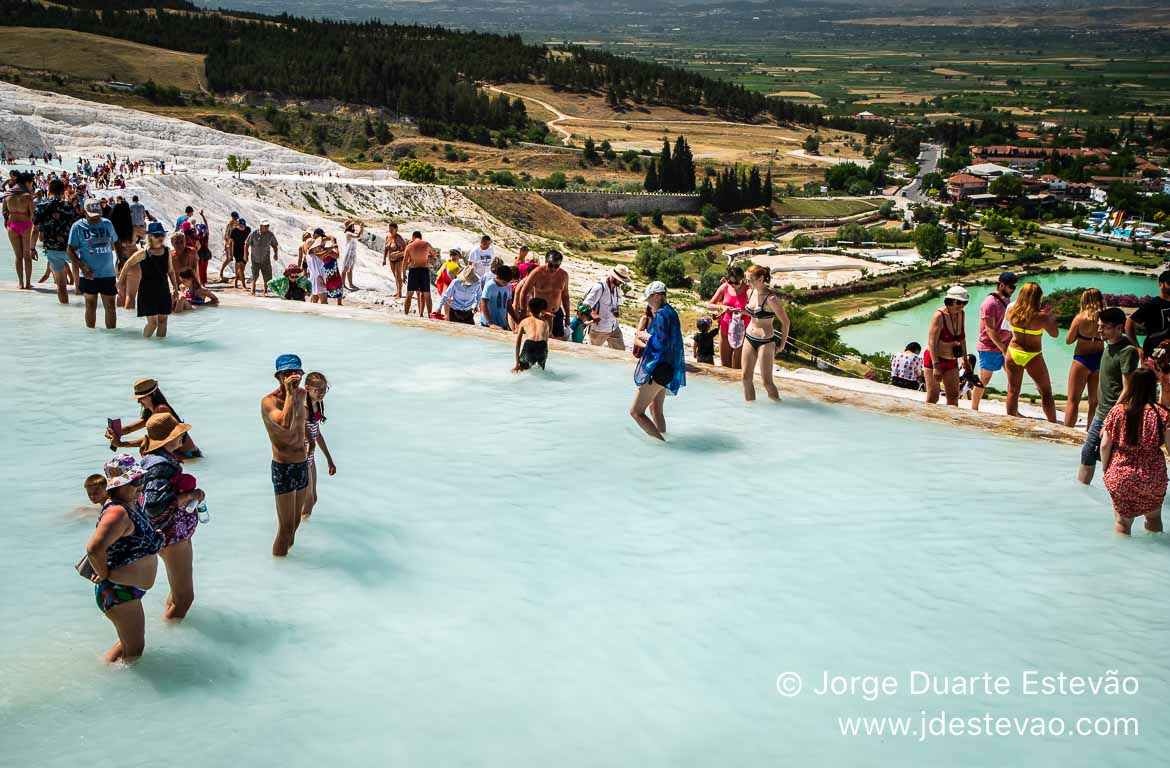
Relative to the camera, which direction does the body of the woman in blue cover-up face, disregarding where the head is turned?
to the viewer's left

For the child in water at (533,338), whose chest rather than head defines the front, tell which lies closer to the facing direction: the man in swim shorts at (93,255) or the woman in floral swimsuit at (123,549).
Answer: the man in swim shorts

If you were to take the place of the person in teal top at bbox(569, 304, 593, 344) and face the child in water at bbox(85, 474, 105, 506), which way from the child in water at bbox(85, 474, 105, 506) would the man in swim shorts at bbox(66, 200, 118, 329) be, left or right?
right

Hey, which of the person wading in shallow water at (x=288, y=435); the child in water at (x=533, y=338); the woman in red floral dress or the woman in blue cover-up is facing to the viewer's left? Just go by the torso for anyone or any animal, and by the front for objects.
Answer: the woman in blue cover-up

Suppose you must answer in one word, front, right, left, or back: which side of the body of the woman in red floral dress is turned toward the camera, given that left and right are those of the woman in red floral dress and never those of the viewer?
back

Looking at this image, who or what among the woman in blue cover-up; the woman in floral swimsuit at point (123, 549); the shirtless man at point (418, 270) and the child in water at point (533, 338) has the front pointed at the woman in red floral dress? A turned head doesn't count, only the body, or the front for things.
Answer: the woman in floral swimsuit

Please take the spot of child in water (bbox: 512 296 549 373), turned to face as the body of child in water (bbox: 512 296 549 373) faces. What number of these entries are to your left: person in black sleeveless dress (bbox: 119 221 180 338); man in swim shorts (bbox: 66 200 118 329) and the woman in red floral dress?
2

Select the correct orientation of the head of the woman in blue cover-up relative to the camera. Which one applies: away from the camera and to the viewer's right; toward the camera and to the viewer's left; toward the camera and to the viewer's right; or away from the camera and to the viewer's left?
toward the camera and to the viewer's left

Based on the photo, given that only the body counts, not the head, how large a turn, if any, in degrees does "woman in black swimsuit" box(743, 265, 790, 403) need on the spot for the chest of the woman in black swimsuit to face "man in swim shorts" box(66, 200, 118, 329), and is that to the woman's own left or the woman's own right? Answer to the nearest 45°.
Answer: approximately 45° to the woman's own right

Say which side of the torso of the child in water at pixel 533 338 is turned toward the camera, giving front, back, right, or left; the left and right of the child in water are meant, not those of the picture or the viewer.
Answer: back

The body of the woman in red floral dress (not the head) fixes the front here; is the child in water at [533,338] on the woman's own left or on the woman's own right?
on the woman's own left
